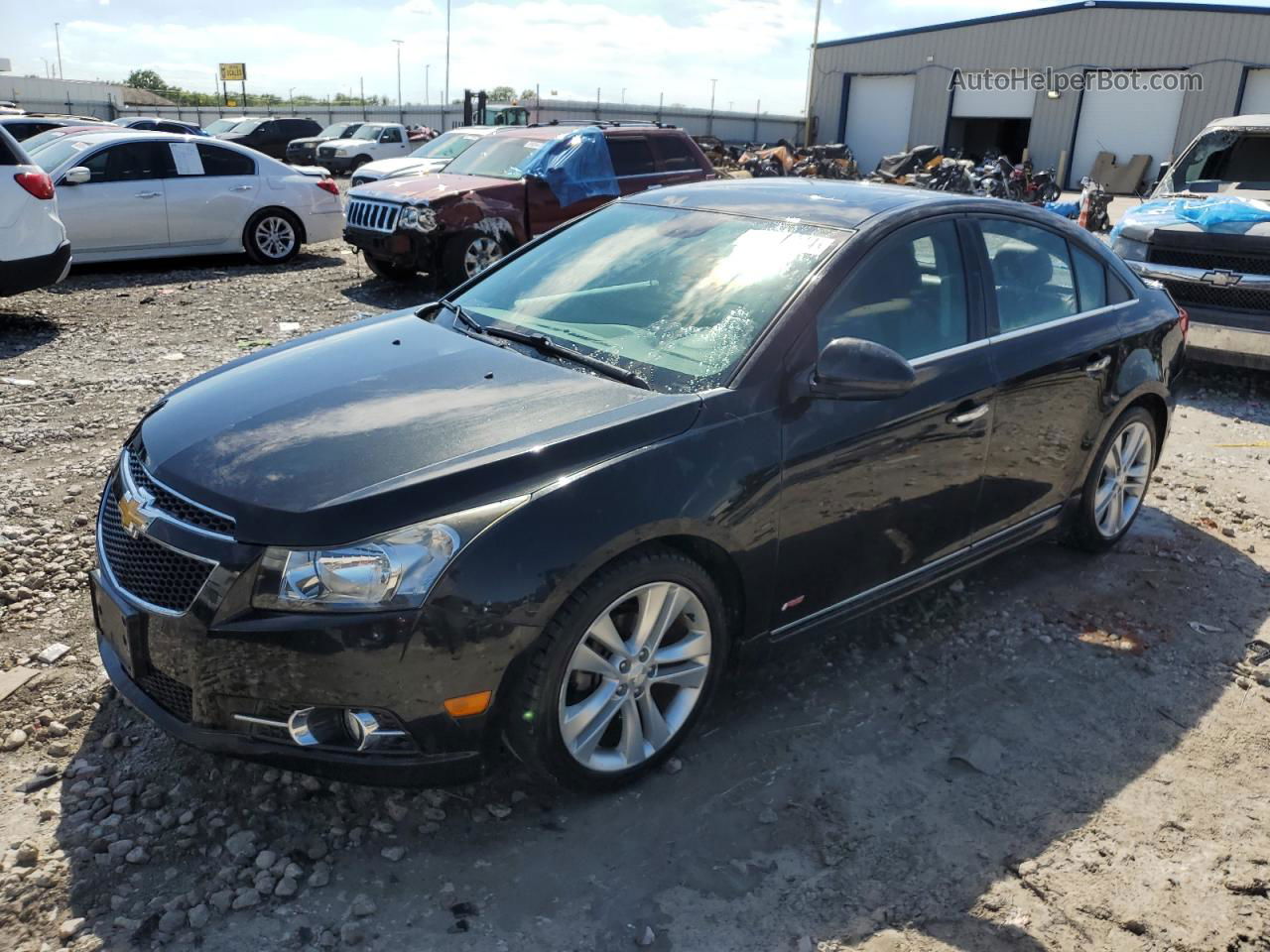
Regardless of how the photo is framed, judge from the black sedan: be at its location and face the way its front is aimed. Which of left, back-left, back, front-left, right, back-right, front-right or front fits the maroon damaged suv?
back-right

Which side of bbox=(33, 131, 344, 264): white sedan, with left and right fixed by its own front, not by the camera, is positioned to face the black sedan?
left

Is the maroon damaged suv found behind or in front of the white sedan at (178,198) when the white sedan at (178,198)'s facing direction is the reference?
behind

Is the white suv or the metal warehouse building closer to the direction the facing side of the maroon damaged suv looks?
the white suv

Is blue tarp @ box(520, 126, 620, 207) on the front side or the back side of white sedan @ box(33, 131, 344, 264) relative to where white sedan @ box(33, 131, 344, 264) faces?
on the back side

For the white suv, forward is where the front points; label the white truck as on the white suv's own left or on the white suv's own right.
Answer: on the white suv's own right

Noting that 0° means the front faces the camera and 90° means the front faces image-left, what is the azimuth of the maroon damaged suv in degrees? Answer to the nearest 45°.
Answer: approximately 45°

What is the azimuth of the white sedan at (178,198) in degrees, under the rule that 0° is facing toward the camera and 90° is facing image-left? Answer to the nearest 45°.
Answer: approximately 90°

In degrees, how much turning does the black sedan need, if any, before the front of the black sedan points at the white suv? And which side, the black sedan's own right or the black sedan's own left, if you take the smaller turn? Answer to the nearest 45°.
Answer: approximately 90° to the black sedan's own right

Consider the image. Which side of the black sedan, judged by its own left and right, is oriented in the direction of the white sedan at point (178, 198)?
right
